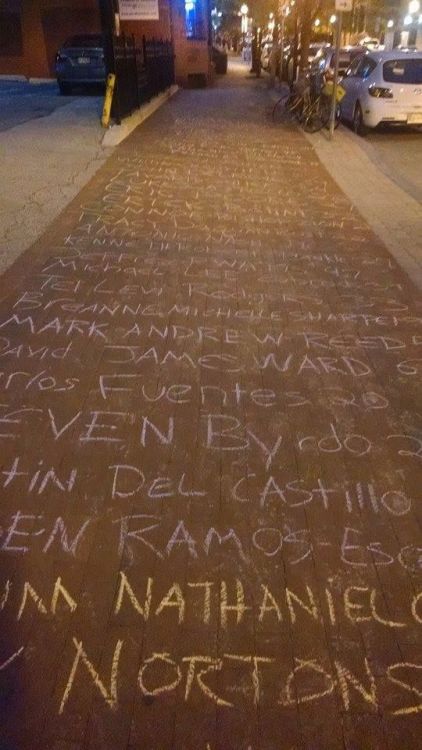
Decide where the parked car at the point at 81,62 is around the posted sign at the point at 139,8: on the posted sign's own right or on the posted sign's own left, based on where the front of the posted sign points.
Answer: on the posted sign's own right

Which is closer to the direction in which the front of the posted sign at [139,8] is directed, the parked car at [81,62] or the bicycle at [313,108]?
the bicycle

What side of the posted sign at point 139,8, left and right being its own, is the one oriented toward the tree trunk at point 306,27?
left

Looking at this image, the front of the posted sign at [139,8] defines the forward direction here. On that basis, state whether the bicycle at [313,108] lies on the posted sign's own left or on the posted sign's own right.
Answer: on the posted sign's own left

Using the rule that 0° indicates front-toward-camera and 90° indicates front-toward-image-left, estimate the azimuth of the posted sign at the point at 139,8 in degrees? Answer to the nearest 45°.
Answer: approximately 0°

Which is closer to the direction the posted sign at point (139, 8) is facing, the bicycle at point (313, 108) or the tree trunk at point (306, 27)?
the bicycle

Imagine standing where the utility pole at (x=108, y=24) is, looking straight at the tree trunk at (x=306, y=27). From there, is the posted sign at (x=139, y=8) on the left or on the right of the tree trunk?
left
